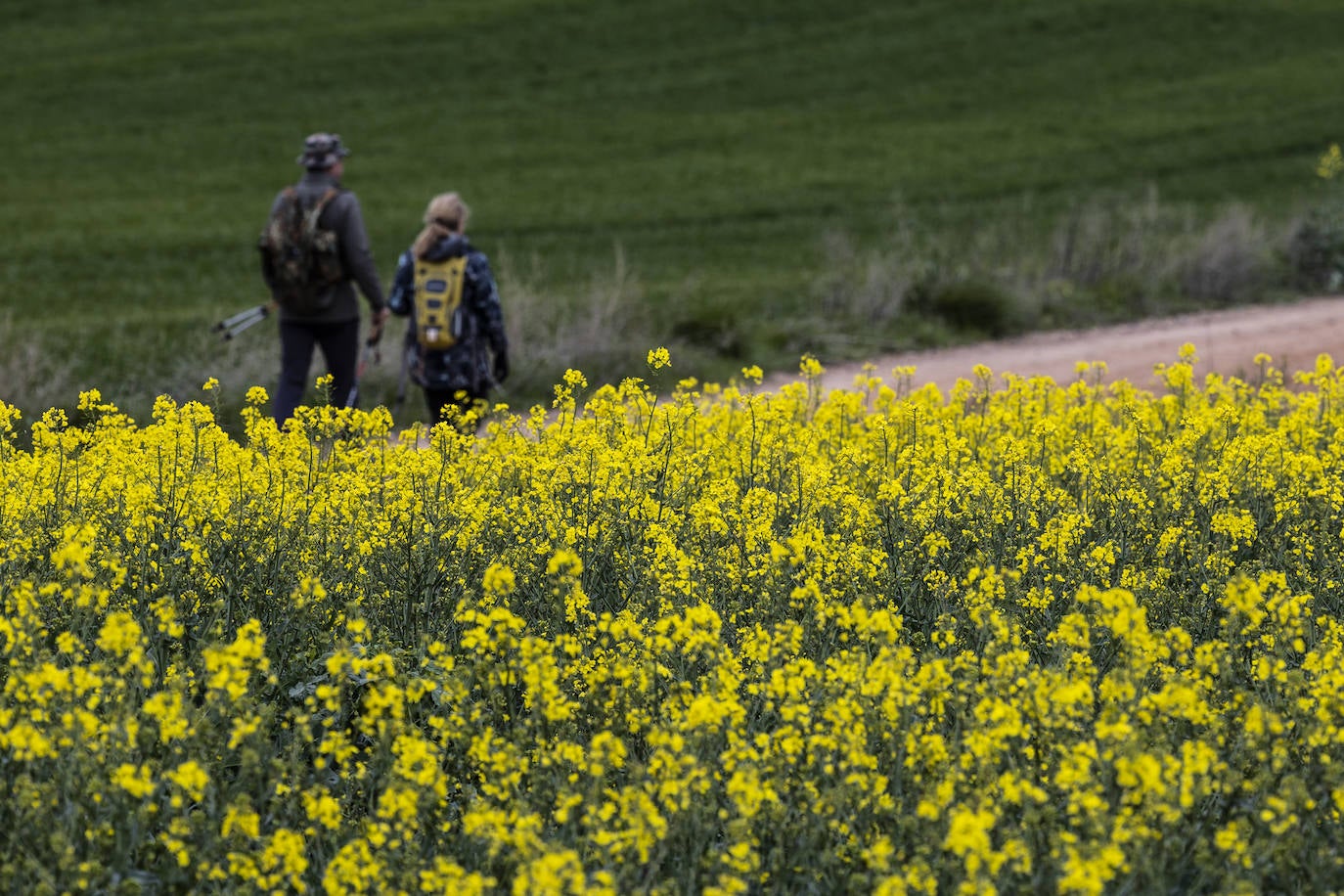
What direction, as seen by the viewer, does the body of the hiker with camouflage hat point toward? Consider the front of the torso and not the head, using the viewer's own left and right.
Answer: facing away from the viewer and to the right of the viewer

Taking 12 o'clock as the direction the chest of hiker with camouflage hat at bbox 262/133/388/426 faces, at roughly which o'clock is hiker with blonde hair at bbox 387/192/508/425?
The hiker with blonde hair is roughly at 2 o'clock from the hiker with camouflage hat.
